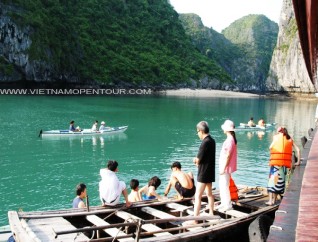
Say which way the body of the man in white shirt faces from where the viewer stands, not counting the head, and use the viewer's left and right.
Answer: facing away from the viewer and to the right of the viewer

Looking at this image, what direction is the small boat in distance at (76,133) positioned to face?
to the viewer's right

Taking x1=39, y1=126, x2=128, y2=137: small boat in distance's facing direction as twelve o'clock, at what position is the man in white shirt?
The man in white shirt is roughly at 3 o'clock from the small boat in distance.

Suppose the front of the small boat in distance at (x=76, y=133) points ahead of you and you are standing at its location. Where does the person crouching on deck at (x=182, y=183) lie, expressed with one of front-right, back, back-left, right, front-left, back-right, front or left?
right

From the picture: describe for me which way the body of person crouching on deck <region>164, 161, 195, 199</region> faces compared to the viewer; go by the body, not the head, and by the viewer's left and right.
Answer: facing away from the viewer and to the left of the viewer

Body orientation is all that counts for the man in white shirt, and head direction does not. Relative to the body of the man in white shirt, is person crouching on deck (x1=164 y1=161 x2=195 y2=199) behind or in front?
in front

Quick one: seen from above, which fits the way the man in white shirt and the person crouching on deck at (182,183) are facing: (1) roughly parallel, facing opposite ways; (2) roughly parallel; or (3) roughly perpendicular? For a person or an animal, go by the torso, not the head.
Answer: roughly perpendicular

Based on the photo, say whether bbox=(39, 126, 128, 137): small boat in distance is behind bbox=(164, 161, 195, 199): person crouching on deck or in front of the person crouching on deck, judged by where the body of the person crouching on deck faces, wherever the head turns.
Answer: in front

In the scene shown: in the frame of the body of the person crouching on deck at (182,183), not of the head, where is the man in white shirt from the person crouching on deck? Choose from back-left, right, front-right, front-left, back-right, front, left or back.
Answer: left
